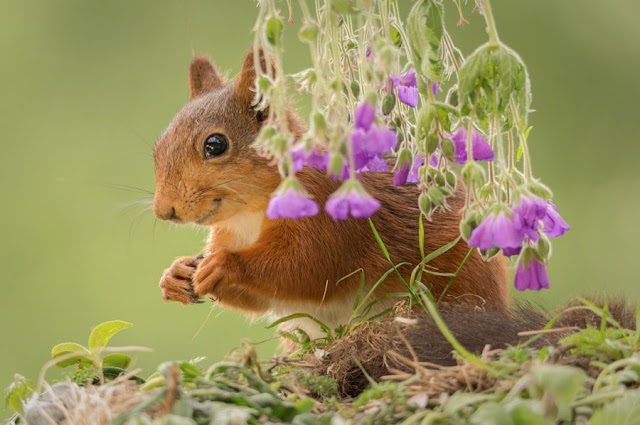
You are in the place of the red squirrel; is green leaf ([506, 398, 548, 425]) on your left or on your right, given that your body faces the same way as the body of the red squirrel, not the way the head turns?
on your left

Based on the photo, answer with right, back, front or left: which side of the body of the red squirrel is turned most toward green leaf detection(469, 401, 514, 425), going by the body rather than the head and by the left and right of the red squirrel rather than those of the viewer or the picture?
left

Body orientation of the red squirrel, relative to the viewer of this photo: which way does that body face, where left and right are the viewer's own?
facing to the left of the viewer

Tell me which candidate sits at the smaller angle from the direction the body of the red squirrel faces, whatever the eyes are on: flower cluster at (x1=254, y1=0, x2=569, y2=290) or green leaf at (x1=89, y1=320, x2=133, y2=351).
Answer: the green leaf

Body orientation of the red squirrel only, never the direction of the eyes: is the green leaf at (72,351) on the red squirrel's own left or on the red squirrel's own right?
on the red squirrel's own left

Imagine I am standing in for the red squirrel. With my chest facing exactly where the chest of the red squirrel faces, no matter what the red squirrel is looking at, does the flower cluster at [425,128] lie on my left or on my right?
on my left
